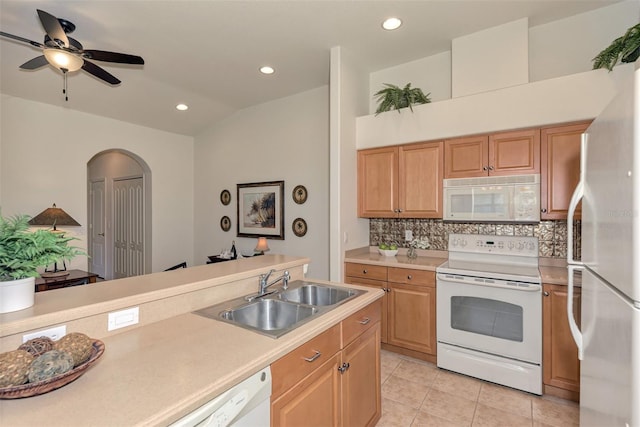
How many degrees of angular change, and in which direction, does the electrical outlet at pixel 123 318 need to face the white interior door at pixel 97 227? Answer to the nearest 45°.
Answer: approximately 135° to its left

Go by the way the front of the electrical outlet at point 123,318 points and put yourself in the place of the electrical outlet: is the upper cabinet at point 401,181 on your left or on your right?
on your left

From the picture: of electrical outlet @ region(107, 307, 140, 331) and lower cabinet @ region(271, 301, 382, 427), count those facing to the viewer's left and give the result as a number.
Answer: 0

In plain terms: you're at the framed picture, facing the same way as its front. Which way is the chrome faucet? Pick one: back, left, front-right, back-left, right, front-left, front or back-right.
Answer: front-left

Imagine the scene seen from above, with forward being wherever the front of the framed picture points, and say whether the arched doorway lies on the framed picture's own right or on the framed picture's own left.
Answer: on the framed picture's own right

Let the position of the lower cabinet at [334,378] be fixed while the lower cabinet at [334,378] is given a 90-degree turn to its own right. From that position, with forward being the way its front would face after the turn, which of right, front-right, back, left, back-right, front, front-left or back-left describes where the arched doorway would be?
right

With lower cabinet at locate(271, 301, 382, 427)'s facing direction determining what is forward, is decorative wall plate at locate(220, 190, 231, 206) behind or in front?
behind

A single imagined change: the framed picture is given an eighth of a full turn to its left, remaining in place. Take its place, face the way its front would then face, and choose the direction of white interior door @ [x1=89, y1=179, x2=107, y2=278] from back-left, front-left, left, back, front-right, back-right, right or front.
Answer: back-right

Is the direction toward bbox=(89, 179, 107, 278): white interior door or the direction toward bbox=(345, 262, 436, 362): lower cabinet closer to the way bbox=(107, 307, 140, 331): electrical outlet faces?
the lower cabinet

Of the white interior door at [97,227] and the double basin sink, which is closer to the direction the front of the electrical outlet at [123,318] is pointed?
the double basin sink
